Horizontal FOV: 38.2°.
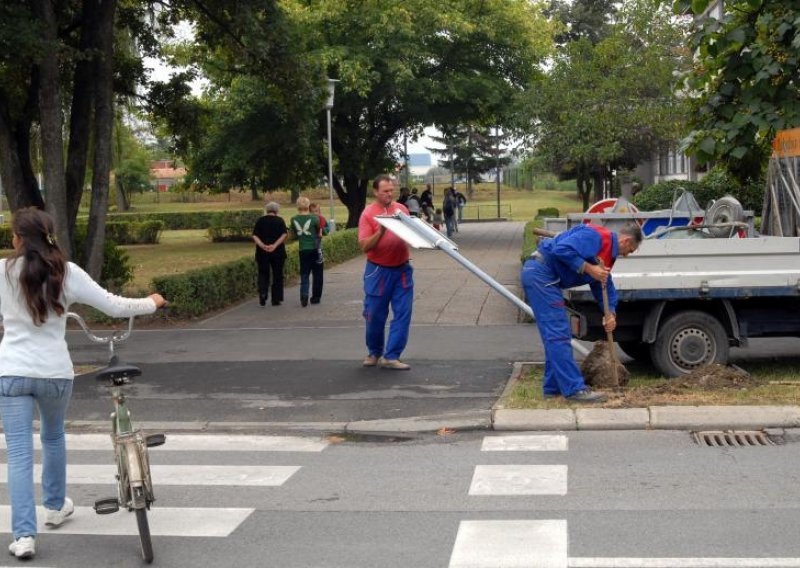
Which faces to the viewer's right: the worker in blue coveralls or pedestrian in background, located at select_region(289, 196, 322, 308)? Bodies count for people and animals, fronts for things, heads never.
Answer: the worker in blue coveralls

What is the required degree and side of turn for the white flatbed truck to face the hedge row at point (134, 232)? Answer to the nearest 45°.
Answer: approximately 135° to its left

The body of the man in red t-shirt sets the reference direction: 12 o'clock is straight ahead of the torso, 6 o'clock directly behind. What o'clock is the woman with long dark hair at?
The woman with long dark hair is roughly at 2 o'clock from the man in red t-shirt.

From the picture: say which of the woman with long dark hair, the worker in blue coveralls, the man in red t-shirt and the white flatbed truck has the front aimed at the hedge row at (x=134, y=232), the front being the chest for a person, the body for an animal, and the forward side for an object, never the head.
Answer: the woman with long dark hair

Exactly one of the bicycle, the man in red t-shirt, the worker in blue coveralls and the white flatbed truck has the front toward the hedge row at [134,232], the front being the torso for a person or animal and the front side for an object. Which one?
the bicycle

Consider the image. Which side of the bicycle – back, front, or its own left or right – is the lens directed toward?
back

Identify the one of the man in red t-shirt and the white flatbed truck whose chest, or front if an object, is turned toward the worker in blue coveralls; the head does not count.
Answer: the man in red t-shirt

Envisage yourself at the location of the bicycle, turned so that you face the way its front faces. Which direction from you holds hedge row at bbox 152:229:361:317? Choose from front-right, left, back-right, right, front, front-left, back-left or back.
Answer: front

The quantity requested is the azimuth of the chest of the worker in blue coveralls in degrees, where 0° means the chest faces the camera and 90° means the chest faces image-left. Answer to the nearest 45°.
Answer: approximately 270°

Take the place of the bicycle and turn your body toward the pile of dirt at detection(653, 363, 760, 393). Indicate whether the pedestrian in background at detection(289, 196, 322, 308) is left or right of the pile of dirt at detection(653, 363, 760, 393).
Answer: left

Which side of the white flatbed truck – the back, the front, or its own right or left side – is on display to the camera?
right

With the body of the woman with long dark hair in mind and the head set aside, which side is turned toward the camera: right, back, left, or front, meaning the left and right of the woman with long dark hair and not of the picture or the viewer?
back

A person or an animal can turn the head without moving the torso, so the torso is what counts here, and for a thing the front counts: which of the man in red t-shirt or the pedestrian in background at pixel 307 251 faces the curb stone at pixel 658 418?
the man in red t-shirt
